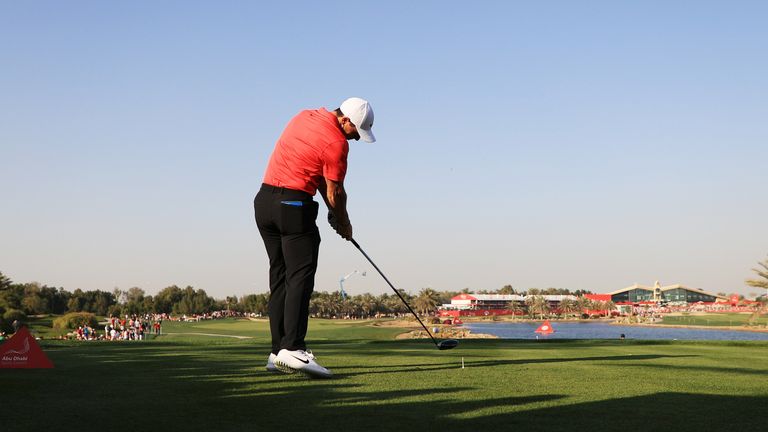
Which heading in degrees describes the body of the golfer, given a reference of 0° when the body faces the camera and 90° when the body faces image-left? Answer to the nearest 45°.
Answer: approximately 225°

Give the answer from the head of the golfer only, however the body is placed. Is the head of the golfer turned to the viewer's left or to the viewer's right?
to the viewer's right

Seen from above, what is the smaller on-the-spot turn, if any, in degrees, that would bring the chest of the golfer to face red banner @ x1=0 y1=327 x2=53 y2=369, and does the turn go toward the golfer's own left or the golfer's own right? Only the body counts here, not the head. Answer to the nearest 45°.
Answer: approximately 135° to the golfer's own left
